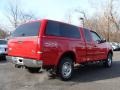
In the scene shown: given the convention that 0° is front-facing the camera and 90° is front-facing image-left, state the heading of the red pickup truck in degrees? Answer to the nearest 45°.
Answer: approximately 225°
